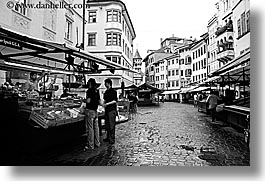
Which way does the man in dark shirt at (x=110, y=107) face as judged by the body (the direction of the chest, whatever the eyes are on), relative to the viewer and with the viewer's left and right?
facing to the left of the viewer

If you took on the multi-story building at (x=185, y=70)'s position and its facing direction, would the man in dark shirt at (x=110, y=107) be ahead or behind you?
ahead

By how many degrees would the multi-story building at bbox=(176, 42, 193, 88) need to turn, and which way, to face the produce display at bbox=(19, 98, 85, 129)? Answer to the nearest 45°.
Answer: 0° — it already faces it

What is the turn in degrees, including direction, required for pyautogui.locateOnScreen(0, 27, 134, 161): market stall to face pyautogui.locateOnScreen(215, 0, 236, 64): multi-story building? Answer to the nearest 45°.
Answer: approximately 45° to its left

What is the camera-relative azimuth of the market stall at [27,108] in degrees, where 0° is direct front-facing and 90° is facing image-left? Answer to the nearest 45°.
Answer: approximately 315°
